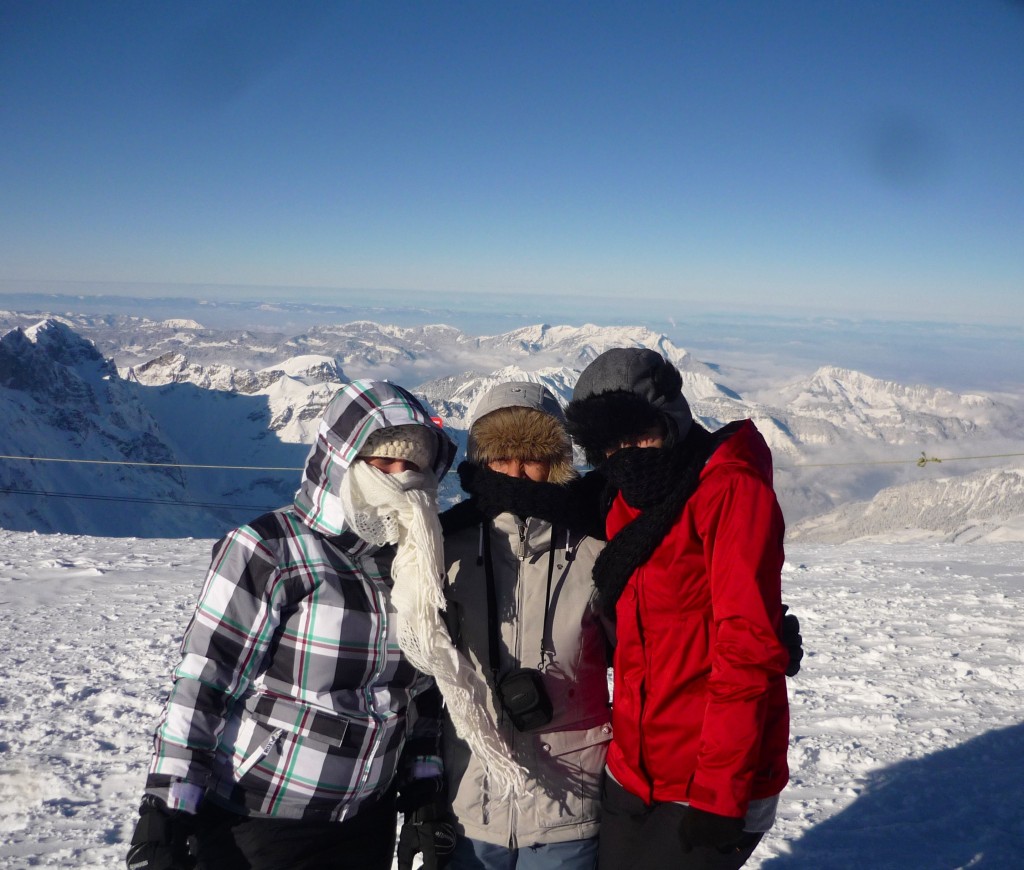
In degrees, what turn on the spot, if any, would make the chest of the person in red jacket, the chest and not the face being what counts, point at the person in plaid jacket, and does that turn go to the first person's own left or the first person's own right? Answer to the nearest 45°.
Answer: approximately 45° to the first person's own right

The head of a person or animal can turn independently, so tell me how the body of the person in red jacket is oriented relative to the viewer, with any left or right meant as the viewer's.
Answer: facing the viewer and to the left of the viewer

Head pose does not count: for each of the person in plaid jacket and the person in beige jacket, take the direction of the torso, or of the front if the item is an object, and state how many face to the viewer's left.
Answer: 0

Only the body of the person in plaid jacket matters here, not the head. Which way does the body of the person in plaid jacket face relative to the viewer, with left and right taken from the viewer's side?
facing the viewer and to the right of the viewer

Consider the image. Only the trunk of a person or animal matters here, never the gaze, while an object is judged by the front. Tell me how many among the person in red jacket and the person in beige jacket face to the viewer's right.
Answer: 0
